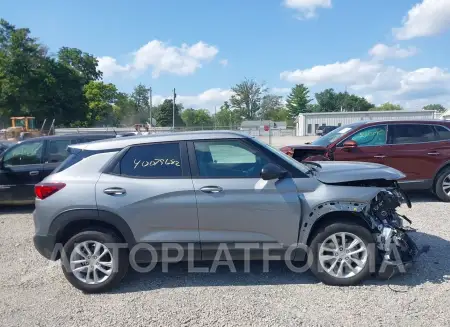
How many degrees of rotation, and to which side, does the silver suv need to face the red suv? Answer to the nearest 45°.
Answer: approximately 45° to its left

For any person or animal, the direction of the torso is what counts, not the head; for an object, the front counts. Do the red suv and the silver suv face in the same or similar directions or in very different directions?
very different directions

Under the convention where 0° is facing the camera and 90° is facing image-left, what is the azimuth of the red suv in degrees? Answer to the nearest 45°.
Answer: approximately 90°

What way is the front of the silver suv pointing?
to the viewer's right

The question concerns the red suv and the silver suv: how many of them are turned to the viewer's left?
1

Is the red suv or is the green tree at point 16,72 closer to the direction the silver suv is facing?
the red suv

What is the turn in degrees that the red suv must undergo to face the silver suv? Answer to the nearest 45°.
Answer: approximately 45° to its left

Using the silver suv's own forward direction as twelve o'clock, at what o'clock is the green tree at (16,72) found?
The green tree is roughly at 8 o'clock from the silver suv.

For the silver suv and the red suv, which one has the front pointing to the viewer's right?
the silver suv
